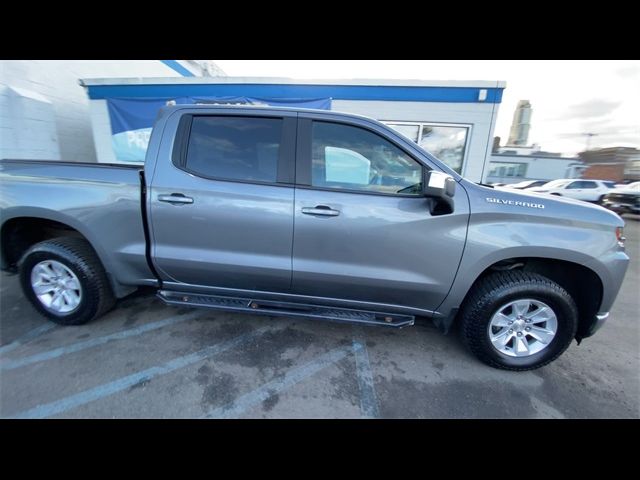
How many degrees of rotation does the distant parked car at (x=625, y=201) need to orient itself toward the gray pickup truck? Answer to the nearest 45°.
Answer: approximately 45° to its left

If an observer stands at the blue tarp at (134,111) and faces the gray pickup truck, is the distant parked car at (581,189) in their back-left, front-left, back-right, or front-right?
front-left

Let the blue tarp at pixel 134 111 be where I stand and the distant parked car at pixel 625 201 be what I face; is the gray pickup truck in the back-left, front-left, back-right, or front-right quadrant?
front-right

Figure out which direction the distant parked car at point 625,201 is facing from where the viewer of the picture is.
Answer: facing the viewer and to the left of the viewer

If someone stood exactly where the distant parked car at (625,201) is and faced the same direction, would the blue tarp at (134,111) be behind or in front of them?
in front

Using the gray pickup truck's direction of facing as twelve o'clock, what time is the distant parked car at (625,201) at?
The distant parked car is roughly at 11 o'clock from the gray pickup truck.

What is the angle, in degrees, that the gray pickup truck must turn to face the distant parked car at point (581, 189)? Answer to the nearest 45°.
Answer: approximately 45° to its left

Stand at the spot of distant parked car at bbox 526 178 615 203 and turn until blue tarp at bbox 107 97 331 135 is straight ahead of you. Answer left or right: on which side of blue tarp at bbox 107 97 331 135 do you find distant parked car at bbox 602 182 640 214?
left

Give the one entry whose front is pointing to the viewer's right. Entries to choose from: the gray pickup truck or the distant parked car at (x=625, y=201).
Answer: the gray pickup truck

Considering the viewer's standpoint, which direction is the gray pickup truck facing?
facing to the right of the viewer

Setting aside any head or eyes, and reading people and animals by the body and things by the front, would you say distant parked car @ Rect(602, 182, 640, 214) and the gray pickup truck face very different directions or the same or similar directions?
very different directions

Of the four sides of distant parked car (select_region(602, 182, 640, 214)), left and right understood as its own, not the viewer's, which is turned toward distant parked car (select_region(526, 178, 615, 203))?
right

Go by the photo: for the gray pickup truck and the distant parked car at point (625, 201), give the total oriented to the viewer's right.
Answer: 1

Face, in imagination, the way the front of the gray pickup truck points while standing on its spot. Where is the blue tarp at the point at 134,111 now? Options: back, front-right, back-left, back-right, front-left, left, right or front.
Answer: back-left

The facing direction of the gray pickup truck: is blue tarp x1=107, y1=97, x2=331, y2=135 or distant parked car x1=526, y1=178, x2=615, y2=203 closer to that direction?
the distant parked car
